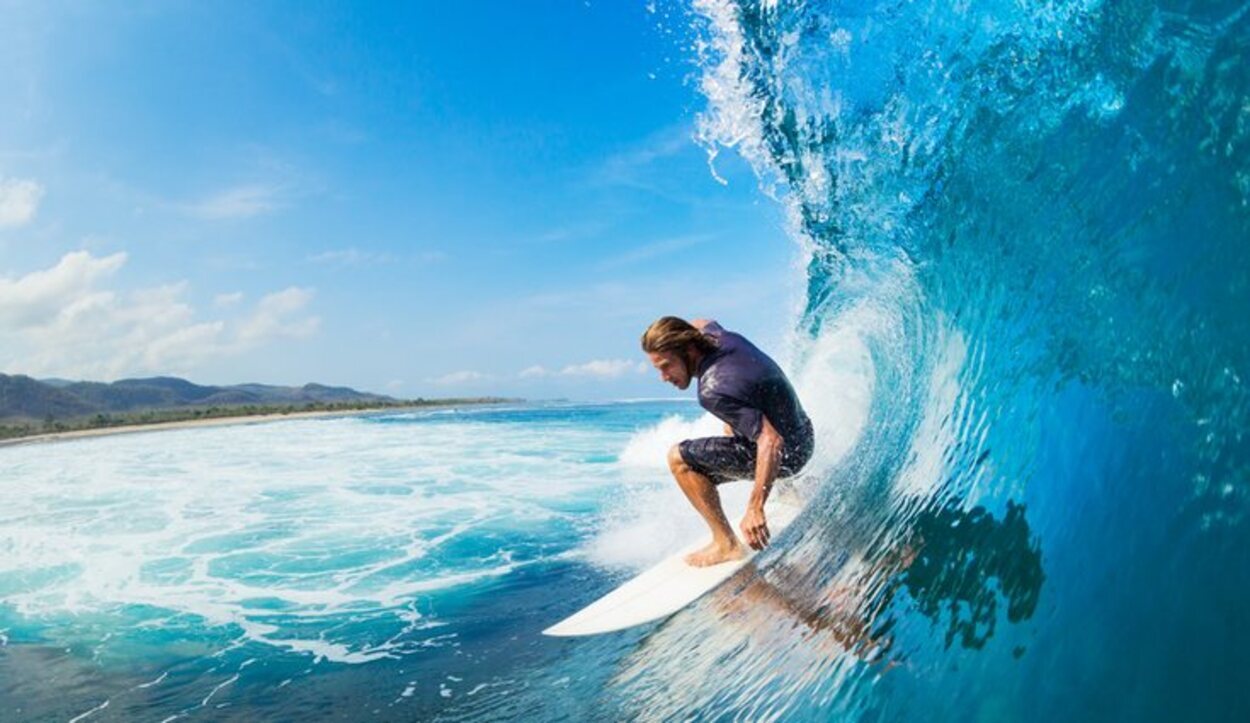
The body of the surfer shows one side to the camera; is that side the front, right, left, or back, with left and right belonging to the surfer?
left

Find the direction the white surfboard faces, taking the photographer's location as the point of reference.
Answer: facing the viewer and to the left of the viewer
